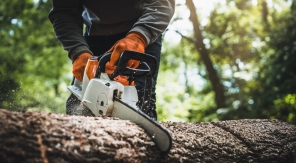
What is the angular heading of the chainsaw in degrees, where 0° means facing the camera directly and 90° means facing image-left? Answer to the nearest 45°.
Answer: approximately 315°

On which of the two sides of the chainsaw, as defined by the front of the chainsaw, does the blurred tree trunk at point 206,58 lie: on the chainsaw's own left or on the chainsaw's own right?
on the chainsaw's own left
